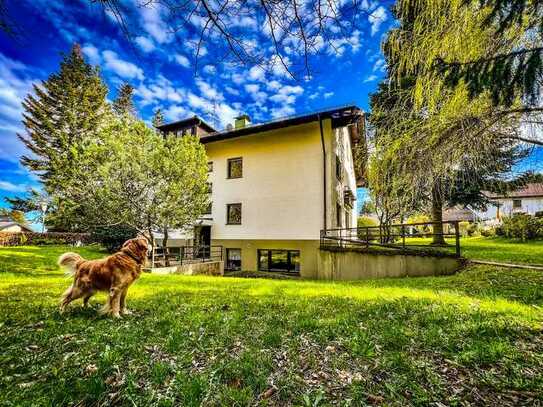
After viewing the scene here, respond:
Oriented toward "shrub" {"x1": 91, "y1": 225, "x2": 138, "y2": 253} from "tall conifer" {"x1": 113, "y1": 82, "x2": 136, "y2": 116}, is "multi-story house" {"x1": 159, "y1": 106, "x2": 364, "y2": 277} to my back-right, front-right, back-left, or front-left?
front-left

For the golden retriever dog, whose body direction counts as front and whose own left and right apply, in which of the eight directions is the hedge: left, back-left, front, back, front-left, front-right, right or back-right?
left

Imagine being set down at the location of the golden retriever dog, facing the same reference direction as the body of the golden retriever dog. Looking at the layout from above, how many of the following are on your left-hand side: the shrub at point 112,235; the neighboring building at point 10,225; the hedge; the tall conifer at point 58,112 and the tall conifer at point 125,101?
5

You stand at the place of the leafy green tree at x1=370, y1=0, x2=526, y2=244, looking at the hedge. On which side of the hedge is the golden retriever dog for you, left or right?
left

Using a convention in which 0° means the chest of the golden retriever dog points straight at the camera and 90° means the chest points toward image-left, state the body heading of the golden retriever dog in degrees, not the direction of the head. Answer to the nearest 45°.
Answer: approximately 270°

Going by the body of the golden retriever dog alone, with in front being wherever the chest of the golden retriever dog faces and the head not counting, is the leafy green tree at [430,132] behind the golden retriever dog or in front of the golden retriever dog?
in front

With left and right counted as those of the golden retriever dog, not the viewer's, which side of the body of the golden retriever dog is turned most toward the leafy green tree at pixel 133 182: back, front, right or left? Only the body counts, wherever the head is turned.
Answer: left

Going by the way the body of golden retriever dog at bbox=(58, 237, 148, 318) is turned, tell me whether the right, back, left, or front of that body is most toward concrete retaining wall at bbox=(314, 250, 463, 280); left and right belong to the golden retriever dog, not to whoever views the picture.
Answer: front

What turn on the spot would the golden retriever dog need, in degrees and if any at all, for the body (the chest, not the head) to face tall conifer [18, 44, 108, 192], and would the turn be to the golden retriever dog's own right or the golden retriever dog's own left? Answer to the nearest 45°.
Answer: approximately 90° to the golden retriever dog's own left

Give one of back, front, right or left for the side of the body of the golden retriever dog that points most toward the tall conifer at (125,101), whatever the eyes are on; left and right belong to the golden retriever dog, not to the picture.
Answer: left

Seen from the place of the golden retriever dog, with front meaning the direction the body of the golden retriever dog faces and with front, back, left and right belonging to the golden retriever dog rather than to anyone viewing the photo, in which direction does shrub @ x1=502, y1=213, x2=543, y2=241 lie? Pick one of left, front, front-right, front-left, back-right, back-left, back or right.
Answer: front

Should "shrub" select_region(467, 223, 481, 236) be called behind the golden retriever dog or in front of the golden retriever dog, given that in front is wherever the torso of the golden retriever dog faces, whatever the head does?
in front
